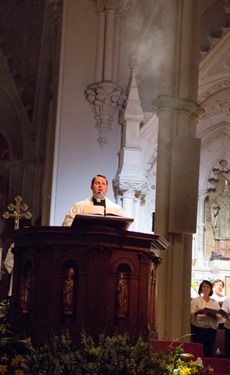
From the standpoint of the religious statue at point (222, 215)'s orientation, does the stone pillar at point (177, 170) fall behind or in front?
in front

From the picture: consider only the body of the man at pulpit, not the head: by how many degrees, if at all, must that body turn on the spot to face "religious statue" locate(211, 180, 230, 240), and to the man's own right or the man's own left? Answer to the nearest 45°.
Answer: approximately 180°

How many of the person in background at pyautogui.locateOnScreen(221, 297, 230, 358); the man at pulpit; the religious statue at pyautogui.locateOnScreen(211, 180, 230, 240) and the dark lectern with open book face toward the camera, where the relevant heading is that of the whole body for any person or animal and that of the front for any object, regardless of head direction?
3

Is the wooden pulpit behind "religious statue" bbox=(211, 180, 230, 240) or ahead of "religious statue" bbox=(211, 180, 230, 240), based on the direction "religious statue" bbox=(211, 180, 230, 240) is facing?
ahead

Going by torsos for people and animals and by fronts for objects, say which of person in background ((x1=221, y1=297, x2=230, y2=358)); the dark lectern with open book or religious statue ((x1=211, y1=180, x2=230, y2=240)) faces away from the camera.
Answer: the dark lectern with open book

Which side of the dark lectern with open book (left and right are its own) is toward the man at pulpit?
front

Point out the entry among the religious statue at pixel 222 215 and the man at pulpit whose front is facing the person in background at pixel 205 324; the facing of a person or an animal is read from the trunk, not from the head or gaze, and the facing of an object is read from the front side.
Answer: the religious statue

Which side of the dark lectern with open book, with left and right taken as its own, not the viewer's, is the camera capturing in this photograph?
back
